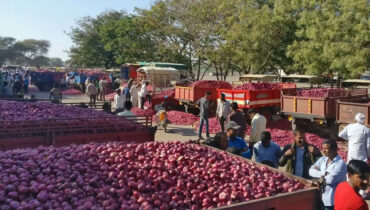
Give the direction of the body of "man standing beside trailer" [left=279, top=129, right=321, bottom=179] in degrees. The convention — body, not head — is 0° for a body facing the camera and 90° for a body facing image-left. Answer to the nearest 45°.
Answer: approximately 0°

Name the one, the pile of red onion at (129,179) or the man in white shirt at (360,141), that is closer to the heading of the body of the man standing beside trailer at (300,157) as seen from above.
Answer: the pile of red onion

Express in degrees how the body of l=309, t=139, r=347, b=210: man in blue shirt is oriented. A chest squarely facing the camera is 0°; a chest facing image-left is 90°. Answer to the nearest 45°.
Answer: approximately 45°

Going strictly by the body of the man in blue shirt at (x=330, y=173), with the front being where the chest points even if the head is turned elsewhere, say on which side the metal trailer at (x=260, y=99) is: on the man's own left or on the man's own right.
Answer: on the man's own right

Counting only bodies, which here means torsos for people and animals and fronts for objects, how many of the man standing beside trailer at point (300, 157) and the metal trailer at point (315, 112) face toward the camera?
1

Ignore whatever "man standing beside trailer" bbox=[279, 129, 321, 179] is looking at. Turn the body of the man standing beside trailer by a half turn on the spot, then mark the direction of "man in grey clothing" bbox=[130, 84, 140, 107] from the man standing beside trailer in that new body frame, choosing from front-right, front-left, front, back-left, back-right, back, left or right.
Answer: front-left
